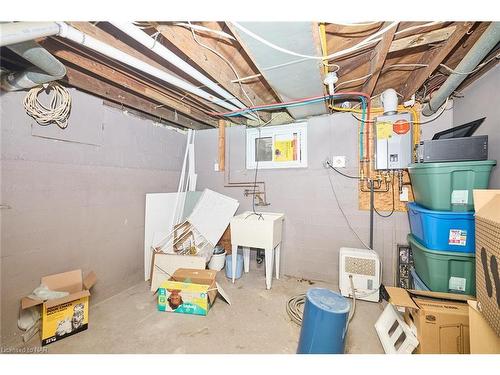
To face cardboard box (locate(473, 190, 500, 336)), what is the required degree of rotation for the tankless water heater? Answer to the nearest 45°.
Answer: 0° — it already faces it

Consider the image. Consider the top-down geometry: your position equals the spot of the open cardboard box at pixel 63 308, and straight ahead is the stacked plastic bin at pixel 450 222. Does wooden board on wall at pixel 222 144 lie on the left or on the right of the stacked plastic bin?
left

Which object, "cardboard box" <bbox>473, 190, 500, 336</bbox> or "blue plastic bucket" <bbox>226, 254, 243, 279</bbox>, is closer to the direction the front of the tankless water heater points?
the cardboard box

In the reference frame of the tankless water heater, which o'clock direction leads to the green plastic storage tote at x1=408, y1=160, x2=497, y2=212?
The green plastic storage tote is roughly at 11 o'clock from the tankless water heater.
